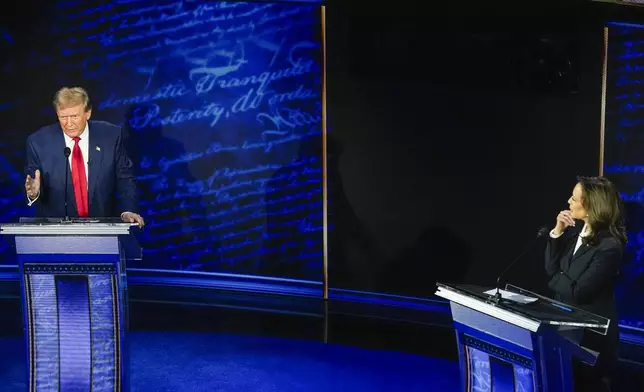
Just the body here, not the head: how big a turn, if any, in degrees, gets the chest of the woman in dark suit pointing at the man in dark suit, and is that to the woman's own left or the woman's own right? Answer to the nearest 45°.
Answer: approximately 45° to the woman's own right

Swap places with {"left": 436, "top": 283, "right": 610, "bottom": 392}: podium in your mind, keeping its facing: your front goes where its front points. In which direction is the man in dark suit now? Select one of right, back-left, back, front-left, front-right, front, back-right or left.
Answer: front-right

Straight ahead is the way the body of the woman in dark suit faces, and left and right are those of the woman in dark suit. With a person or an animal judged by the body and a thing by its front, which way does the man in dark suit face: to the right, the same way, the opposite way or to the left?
to the left

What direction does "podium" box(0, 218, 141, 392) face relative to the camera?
toward the camera

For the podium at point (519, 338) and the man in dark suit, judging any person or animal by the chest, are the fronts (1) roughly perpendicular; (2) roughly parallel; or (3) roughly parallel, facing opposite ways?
roughly perpendicular

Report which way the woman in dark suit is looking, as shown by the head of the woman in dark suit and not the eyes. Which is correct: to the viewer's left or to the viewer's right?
to the viewer's left

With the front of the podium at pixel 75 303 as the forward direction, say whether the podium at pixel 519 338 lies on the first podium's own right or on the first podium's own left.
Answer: on the first podium's own left

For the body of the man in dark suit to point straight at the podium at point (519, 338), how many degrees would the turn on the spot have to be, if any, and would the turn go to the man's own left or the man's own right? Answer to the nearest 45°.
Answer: approximately 45° to the man's own left

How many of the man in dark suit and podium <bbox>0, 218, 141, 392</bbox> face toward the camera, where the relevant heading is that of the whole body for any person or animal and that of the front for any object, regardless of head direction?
2

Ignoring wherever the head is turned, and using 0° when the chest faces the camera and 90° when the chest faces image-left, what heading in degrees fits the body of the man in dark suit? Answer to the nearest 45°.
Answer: approximately 0°

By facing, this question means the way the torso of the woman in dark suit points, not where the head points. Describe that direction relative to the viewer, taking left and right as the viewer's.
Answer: facing the viewer and to the left of the viewer

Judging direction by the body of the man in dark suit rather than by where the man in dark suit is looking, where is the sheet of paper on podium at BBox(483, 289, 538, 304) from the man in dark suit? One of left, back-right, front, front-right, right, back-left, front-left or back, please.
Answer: front-left

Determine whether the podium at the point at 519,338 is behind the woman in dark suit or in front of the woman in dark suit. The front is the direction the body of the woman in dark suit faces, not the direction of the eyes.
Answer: in front

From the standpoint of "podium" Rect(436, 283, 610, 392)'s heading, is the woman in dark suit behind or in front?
behind

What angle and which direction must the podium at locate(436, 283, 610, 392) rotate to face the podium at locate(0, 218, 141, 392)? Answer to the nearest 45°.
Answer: approximately 45° to its right
